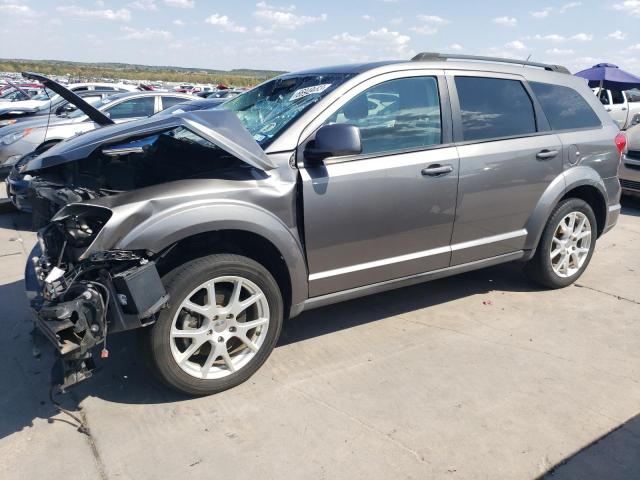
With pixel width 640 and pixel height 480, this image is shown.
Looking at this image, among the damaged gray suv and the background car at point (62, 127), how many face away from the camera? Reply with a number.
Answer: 0

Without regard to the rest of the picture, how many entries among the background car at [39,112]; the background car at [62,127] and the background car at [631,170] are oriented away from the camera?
0

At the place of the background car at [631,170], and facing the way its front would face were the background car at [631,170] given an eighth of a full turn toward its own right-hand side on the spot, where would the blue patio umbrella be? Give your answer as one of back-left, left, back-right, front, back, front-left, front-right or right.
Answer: right

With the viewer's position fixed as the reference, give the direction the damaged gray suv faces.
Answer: facing the viewer and to the left of the viewer

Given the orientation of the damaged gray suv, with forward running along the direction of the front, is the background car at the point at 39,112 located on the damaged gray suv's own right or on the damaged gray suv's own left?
on the damaged gray suv's own right

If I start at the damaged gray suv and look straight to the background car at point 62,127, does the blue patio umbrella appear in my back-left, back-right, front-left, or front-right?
front-right

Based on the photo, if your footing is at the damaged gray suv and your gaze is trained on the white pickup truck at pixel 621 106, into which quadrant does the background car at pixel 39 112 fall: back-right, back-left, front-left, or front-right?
front-left

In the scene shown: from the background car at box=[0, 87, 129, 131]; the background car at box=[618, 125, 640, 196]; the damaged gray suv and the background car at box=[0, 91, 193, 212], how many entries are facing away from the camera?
0

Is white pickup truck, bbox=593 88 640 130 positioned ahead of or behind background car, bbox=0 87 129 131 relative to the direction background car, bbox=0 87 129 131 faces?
behind

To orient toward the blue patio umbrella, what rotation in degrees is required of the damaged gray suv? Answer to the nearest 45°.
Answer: approximately 180°

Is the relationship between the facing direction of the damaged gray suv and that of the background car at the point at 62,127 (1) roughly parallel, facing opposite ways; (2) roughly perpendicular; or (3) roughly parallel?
roughly parallel
